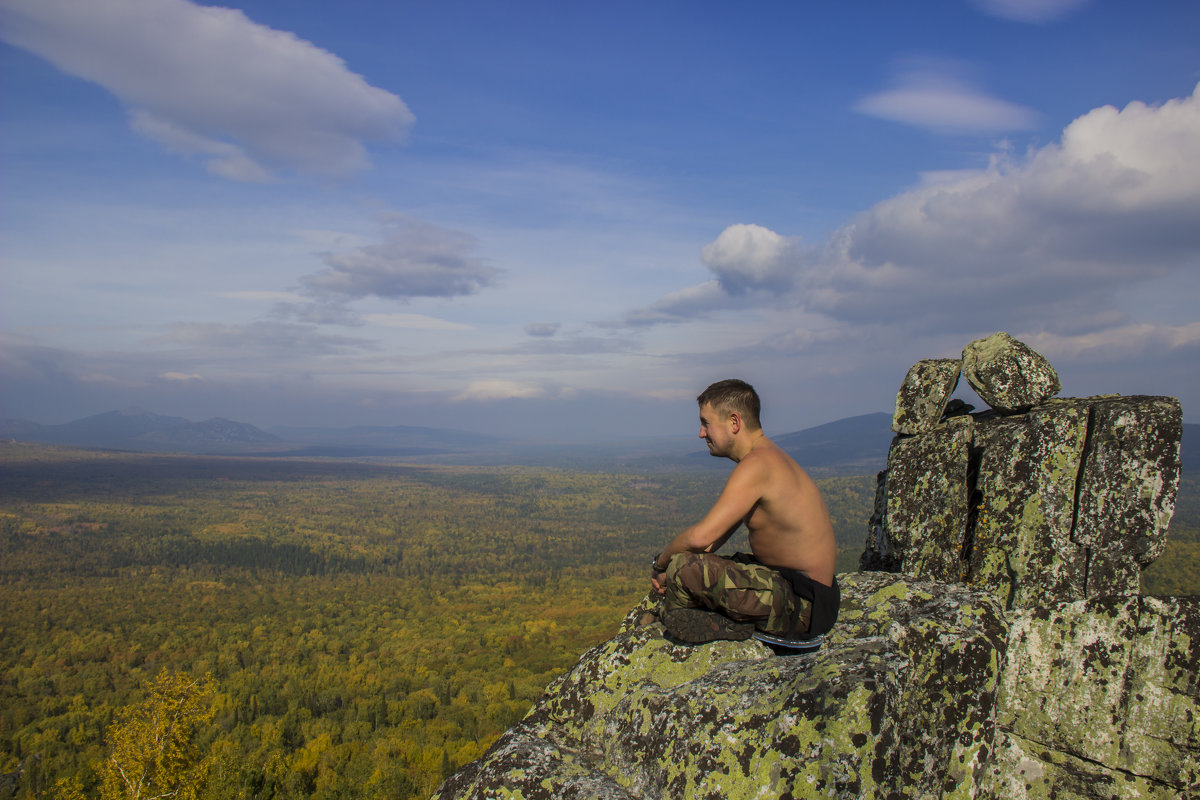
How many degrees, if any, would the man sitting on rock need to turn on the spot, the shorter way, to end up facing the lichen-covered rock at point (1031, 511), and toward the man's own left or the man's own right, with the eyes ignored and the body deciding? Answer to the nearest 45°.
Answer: approximately 135° to the man's own right

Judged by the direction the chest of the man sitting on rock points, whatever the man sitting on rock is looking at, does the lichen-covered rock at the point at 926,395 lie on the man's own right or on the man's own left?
on the man's own right

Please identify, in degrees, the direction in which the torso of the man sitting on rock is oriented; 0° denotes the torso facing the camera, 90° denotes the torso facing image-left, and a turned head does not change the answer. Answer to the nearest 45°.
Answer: approximately 90°

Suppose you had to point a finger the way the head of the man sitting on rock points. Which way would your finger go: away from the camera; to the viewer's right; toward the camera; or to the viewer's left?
to the viewer's left

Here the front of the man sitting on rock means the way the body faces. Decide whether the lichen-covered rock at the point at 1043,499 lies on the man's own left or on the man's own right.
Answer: on the man's own right

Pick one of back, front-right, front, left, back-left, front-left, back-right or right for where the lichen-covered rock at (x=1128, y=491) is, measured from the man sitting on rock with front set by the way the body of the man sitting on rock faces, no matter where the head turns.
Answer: back-right
